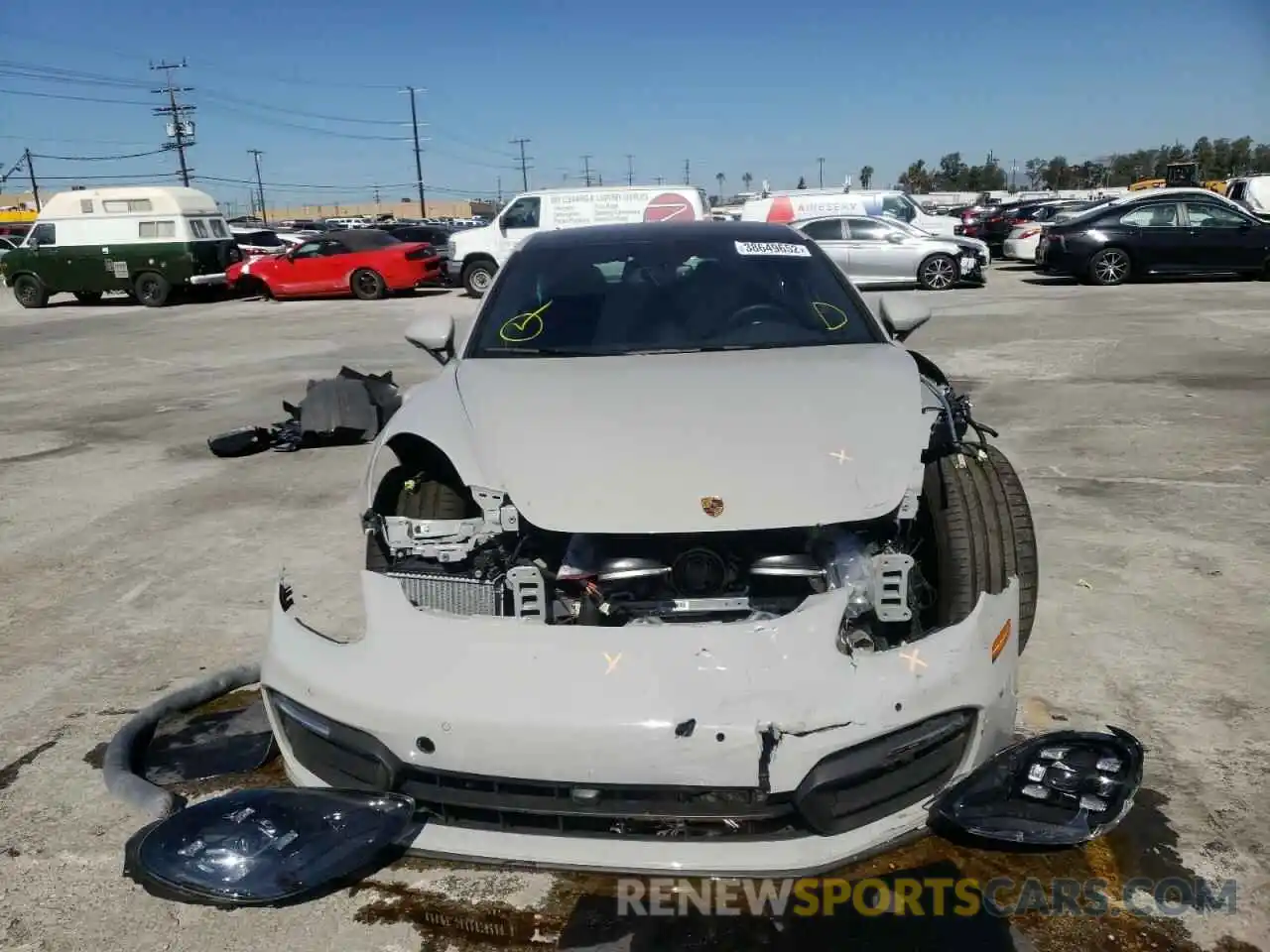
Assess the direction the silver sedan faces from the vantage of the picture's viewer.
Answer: facing to the right of the viewer

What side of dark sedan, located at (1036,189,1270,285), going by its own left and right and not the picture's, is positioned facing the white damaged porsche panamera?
right

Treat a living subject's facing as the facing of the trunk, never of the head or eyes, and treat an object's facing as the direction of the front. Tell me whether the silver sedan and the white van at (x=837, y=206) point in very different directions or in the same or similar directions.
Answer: same or similar directions

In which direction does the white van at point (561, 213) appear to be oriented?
to the viewer's left

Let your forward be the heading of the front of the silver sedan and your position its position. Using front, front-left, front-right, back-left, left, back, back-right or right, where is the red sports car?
back

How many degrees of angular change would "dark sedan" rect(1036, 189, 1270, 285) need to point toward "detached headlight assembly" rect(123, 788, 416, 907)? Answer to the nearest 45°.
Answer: approximately 90° to its right

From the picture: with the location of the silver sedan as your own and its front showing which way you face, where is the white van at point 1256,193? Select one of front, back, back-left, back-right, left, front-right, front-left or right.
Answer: front-left

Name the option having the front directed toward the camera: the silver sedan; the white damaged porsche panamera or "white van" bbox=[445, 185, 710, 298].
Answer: the white damaged porsche panamera

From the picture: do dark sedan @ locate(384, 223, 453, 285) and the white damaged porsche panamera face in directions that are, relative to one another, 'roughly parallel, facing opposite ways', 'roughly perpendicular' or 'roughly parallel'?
roughly perpendicular

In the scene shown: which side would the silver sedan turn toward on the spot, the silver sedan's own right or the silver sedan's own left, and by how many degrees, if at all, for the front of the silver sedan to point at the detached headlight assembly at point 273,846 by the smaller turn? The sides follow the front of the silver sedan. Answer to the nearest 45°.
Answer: approximately 90° to the silver sedan's own right

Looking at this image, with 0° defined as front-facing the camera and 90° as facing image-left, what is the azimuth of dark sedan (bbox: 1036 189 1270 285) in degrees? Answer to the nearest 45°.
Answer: approximately 270°

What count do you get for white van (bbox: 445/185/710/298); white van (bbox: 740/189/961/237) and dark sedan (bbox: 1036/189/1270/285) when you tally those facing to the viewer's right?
2

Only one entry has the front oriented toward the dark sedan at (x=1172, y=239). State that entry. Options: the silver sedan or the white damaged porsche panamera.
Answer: the silver sedan

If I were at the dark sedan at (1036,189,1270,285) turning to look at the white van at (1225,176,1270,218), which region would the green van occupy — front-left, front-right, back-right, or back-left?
back-left

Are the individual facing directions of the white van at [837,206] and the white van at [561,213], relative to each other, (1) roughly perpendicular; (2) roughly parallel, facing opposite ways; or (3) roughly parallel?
roughly parallel, facing opposite ways

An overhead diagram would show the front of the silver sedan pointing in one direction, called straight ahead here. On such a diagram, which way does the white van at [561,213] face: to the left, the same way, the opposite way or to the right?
the opposite way

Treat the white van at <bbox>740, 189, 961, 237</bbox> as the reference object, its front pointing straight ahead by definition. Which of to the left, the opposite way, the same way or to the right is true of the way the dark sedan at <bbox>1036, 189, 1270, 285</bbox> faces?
the same way

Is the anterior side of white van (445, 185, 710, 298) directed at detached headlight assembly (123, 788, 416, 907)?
no

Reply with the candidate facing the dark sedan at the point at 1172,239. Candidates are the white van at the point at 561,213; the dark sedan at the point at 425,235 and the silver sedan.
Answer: the silver sedan

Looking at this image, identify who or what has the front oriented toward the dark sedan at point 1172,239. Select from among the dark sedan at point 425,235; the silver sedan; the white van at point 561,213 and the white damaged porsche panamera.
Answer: the silver sedan

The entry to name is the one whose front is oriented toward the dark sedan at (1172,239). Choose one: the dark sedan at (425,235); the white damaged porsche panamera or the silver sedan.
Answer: the silver sedan
